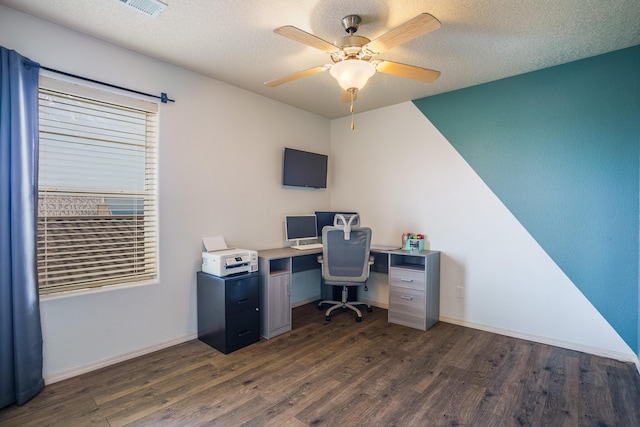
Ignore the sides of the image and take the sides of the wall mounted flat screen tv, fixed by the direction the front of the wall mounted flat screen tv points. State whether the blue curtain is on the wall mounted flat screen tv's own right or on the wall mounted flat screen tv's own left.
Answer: on the wall mounted flat screen tv's own right

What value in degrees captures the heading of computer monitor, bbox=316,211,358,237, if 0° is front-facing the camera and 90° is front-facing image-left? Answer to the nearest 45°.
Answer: approximately 0°

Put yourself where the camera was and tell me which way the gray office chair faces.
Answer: facing away from the viewer

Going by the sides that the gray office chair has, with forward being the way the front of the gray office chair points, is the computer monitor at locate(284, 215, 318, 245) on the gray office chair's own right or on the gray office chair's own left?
on the gray office chair's own left

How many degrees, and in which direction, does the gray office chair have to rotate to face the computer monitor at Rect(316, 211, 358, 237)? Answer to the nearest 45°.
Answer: approximately 45° to its left

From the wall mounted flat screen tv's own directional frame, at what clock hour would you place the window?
The window is roughly at 3 o'clock from the wall mounted flat screen tv.

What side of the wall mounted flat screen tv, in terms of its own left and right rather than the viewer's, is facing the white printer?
right

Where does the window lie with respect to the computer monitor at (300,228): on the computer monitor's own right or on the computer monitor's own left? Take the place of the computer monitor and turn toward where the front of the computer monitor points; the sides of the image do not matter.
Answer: on the computer monitor's own right
